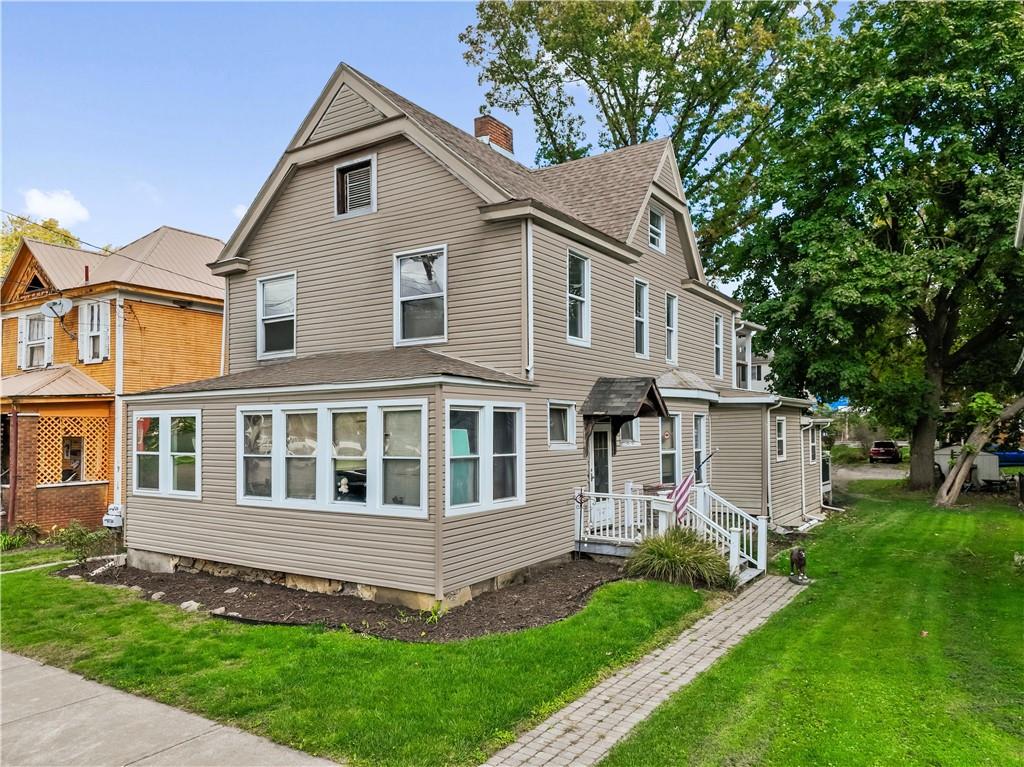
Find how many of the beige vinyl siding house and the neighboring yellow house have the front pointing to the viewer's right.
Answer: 0

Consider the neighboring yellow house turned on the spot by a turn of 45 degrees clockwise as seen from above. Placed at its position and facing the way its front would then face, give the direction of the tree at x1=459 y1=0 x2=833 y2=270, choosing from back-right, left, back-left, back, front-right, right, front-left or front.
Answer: back

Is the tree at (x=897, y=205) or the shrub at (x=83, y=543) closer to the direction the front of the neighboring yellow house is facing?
the shrub

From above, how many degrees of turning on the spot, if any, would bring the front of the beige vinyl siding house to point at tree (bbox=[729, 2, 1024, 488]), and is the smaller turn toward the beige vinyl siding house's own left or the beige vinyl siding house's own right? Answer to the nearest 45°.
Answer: approximately 180°

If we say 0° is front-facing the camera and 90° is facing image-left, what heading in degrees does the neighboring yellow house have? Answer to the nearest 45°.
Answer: approximately 45°

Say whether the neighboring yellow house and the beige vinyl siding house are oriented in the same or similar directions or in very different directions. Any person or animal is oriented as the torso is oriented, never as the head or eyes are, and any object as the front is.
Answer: same or similar directions

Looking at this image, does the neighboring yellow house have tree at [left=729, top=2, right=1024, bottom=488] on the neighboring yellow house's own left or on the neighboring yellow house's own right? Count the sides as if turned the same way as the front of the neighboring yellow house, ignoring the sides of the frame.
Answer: on the neighboring yellow house's own left

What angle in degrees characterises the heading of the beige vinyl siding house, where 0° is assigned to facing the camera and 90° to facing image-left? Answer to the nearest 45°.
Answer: approximately 45°

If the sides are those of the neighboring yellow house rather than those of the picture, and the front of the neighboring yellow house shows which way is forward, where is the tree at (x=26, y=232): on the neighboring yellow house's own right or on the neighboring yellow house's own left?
on the neighboring yellow house's own right

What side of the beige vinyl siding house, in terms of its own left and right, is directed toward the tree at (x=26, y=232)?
right

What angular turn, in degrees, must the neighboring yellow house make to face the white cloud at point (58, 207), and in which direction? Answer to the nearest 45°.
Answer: approximately 135° to its right

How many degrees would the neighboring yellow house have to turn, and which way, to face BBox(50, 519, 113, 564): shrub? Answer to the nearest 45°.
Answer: approximately 45° to its left
